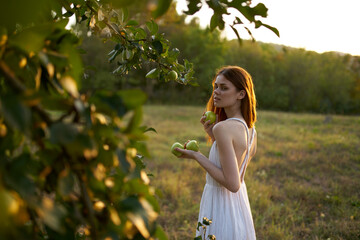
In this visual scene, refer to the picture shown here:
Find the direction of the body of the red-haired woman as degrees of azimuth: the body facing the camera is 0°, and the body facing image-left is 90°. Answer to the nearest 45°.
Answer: approximately 135°
